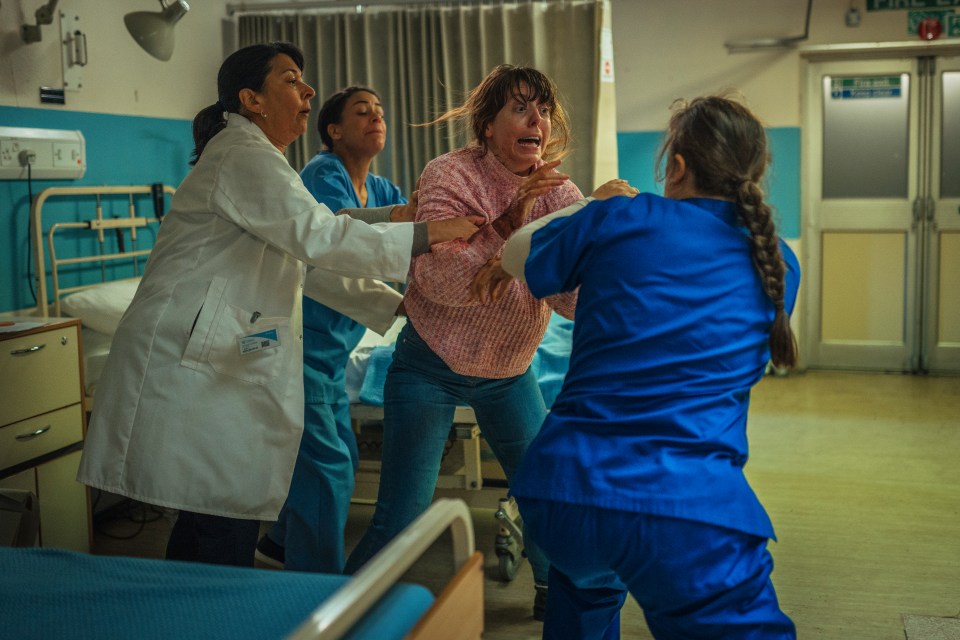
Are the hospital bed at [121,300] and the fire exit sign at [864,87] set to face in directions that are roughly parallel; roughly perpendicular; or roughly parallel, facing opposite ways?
roughly perpendicular

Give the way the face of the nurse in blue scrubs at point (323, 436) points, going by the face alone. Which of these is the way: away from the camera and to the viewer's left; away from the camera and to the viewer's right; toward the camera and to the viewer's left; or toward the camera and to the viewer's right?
toward the camera and to the viewer's right

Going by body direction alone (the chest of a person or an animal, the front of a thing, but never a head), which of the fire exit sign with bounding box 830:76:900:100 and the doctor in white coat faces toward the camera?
the fire exit sign

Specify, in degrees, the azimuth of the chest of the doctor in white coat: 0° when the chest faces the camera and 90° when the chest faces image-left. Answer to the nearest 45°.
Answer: approximately 270°

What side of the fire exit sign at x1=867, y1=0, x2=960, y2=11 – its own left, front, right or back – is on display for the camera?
front

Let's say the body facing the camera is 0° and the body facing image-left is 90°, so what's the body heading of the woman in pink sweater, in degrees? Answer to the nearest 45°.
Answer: approximately 315°

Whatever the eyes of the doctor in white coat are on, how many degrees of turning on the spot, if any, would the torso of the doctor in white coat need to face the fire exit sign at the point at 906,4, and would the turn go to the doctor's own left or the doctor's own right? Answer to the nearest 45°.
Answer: approximately 45° to the doctor's own left

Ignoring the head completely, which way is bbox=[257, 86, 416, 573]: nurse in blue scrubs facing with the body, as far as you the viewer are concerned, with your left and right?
facing the viewer and to the right of the viewer

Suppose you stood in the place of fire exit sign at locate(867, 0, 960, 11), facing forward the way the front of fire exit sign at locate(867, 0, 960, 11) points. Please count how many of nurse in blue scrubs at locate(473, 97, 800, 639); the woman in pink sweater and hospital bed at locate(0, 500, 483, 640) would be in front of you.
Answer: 3

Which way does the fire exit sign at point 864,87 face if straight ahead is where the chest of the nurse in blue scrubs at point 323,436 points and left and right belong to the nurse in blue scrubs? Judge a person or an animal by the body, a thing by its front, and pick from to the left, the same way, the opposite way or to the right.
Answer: to the right

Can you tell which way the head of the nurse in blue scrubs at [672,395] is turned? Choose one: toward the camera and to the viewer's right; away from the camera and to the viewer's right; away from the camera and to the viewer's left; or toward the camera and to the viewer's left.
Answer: away from the camera and to the viewer's left

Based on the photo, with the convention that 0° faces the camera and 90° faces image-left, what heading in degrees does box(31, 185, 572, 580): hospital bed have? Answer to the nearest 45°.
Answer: approximately 315°

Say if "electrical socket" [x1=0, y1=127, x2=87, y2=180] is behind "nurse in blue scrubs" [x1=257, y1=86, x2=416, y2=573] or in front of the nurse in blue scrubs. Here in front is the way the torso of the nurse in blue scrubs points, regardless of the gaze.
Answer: behind

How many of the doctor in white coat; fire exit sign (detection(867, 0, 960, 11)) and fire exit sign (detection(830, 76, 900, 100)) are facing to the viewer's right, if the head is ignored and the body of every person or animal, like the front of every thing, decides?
1

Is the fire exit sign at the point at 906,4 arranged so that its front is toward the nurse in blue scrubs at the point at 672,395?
yes

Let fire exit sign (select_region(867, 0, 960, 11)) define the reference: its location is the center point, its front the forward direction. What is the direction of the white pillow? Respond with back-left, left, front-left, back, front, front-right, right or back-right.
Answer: front-right

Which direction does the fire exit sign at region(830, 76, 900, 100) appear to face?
toward the camera

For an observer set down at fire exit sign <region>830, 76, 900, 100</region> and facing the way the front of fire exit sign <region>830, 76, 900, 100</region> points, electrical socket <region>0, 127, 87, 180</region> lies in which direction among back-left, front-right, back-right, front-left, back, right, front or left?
front-right

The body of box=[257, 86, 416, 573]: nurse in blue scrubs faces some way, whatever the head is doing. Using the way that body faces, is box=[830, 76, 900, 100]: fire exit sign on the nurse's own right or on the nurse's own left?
on the nurse's own left

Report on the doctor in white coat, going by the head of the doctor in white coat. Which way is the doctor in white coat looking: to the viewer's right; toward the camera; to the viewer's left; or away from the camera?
to the viewer's right
